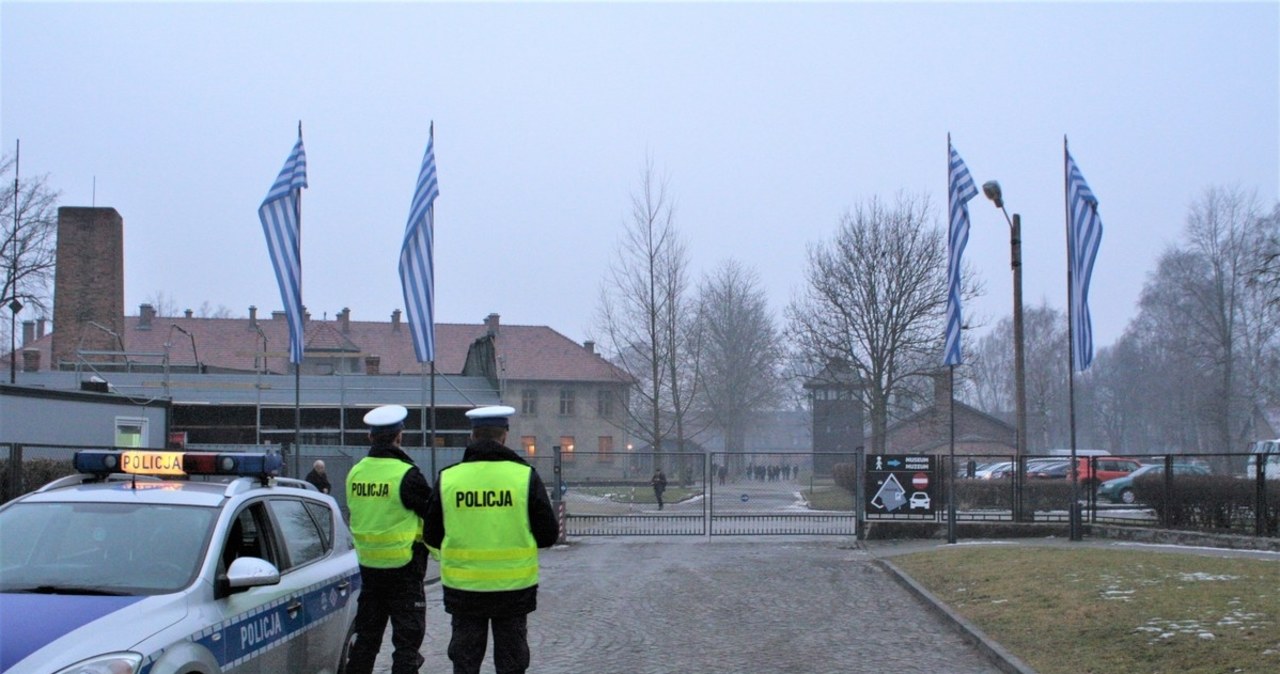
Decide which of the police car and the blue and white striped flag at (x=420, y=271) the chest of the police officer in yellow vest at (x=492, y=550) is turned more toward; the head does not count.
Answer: the blue and white striped flag

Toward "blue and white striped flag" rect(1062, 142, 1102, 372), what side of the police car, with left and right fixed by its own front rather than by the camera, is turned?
back

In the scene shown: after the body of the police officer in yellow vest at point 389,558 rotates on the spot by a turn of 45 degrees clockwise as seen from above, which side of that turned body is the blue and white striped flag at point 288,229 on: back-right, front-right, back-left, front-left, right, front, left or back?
left

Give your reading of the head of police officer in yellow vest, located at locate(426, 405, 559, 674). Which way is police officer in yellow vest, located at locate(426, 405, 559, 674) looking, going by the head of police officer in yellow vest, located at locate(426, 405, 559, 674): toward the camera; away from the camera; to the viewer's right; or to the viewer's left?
away from the camera

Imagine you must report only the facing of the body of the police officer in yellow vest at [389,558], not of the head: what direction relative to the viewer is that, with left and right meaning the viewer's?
facing away from the viewer and to the right of the viewer

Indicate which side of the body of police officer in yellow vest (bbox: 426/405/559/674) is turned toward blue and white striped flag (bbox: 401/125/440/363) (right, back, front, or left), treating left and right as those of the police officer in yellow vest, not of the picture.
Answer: front

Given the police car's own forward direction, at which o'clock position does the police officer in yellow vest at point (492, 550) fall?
The police officer in yellow vest is roughly at 8 o'clock from the police car.

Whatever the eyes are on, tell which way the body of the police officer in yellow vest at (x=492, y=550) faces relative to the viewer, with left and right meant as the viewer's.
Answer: facing away from the viewer

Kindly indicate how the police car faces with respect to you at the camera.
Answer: facing the viewer and to the left of the viewer

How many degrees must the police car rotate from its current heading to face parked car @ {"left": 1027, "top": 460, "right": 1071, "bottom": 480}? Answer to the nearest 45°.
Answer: approximately 180°

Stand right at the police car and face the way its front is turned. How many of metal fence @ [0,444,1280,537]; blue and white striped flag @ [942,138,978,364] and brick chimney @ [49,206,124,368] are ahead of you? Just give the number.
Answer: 0
